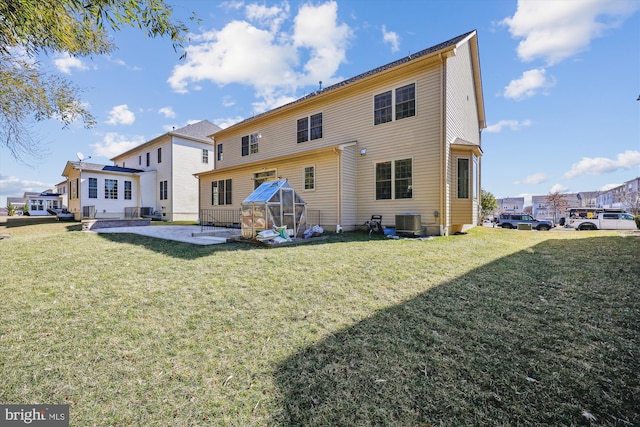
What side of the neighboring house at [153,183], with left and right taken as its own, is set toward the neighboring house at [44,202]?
left

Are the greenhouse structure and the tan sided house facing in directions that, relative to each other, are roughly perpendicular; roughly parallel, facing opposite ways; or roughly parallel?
roughly perpendicular

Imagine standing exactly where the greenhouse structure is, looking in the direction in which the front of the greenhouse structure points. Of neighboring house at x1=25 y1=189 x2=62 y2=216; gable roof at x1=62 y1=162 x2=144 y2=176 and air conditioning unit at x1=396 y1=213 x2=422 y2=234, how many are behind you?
2

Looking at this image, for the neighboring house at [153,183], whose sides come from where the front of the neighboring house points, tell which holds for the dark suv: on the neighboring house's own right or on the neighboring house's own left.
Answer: on the neighboring house's own right

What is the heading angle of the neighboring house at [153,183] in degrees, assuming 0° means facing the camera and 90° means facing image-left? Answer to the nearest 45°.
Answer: approximately 225°

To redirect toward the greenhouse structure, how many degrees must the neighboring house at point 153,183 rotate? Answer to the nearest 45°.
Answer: approximately 135° to its right

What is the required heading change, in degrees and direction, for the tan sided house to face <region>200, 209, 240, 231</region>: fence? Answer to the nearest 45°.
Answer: approximately 90° to its left

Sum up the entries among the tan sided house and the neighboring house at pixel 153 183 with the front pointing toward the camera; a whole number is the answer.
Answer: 0

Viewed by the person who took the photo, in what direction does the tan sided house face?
facing away from the viewer and to the right of the viewer

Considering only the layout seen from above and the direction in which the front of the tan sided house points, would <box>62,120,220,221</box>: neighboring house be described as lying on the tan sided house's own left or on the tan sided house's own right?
on the tan sided house's own left

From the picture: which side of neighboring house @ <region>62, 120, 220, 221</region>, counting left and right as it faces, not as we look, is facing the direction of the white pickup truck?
right

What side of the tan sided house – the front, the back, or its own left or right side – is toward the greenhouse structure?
back
